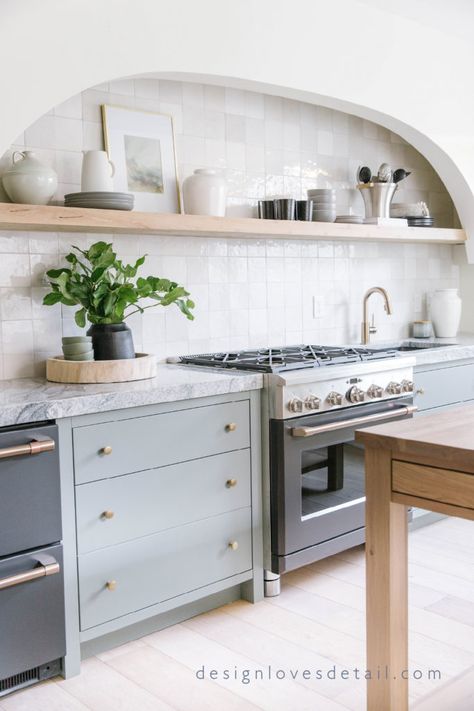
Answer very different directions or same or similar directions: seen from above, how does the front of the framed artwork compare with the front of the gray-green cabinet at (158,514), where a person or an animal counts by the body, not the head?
same or similar directions

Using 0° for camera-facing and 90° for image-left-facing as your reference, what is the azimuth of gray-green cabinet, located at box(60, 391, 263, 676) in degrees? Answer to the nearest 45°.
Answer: approximately 315°

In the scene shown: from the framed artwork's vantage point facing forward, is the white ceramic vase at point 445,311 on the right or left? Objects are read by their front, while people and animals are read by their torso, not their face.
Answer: on its left

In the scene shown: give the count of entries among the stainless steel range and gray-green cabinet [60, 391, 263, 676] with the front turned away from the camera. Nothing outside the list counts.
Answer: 0

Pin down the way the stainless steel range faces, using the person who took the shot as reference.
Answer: facing the viewer and to the right of the viewer

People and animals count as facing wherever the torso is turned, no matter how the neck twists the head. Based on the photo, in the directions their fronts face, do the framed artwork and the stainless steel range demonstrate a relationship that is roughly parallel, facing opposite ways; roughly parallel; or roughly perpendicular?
roughly parallel

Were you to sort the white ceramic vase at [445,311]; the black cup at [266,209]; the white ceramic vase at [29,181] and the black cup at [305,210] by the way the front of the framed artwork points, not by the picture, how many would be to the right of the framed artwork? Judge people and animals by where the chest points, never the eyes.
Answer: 1

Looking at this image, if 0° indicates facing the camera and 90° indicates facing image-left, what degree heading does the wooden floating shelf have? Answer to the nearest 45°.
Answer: approximately 315°

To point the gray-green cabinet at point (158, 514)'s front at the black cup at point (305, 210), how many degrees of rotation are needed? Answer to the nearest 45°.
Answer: approximately 90° to its left

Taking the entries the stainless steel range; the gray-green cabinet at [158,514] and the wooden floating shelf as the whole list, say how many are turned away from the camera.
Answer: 0

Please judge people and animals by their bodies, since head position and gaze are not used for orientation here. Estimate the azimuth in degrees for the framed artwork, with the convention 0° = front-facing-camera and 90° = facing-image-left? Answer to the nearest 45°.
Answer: approximately 315°
